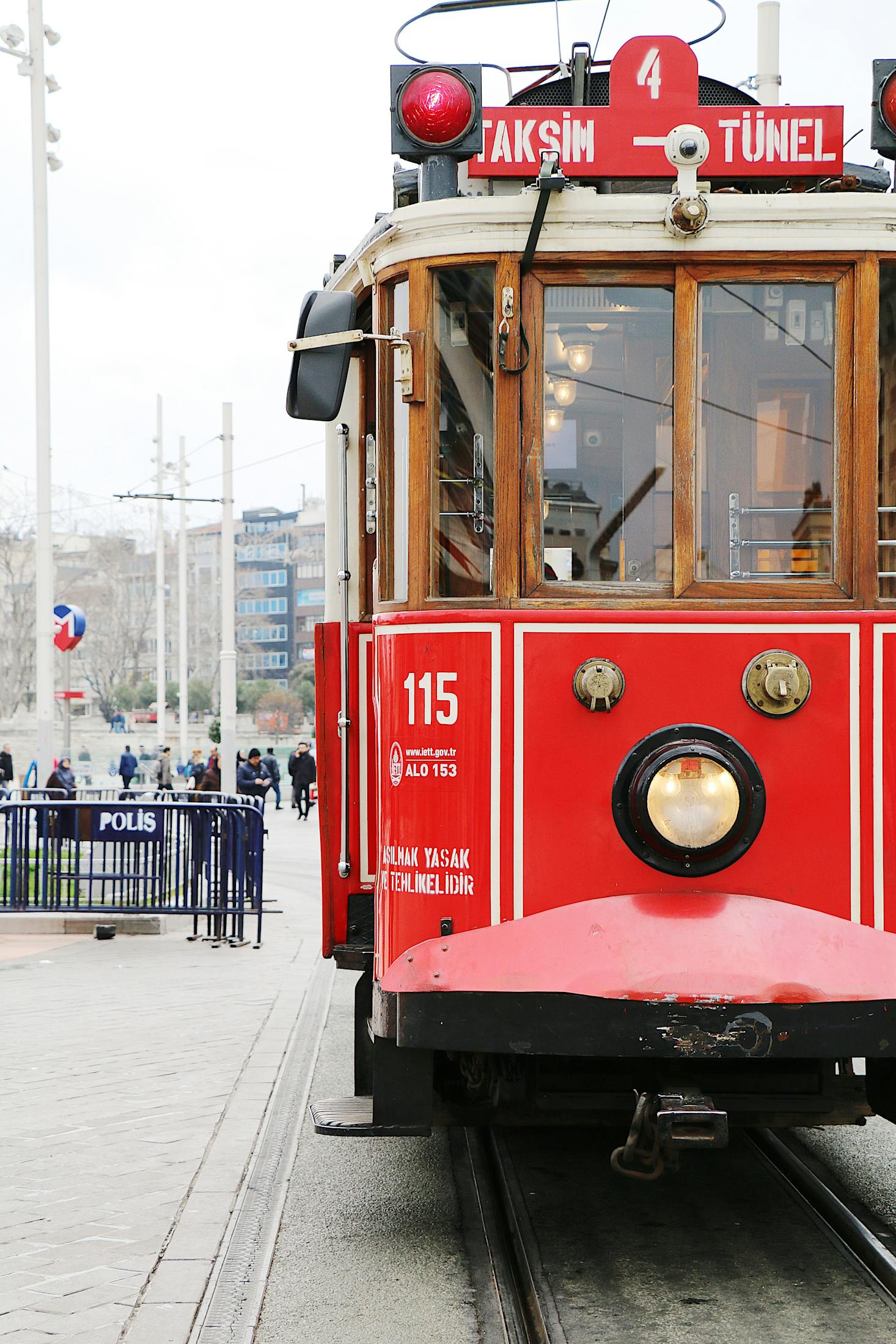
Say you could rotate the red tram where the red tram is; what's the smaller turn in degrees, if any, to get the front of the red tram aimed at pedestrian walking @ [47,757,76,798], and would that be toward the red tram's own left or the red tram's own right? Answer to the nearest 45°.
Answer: approximately 135° to the red tram's own right

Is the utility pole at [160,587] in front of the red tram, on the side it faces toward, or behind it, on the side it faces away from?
behind

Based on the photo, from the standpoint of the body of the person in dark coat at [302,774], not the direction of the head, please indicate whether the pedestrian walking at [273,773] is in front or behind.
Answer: behind

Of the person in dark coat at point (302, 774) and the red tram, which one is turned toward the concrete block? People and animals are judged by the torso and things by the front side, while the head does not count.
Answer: the person in dark coat

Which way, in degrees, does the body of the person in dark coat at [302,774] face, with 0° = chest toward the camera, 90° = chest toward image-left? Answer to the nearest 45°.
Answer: approximately 0°

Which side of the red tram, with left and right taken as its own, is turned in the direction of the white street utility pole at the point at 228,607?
back

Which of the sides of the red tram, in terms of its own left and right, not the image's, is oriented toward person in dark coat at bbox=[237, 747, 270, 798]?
back

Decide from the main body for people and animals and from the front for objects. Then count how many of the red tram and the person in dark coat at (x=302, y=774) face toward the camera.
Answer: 2
